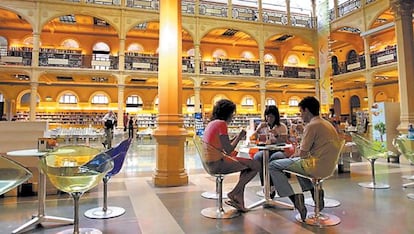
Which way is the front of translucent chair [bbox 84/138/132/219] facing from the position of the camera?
facing to the left of the viewer

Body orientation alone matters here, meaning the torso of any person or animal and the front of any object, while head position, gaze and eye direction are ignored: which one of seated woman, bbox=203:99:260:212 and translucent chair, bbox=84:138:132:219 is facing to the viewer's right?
the seated woman

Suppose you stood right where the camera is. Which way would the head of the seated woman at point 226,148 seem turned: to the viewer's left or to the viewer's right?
to the viewer's right

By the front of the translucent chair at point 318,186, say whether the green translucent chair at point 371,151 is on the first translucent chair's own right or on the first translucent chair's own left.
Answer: on the first translucent chair's own right

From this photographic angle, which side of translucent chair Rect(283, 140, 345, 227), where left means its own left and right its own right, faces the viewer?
left

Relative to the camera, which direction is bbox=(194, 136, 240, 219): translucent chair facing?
to the viewer's right

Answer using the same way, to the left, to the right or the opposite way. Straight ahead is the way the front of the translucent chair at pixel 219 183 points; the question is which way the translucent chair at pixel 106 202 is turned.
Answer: the opposite way

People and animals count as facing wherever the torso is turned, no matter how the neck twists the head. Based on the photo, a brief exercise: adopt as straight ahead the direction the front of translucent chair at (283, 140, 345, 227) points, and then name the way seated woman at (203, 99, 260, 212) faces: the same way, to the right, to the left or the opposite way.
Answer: the opposite way

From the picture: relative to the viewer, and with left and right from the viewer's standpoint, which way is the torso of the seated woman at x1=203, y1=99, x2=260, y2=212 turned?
facing to the right of the viewer

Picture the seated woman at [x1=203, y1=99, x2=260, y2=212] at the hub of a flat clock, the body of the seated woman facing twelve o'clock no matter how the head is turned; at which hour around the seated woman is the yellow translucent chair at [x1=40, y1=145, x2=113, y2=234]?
The yellow translucent chair is roughly at 5 o'clock from the seated woman.
